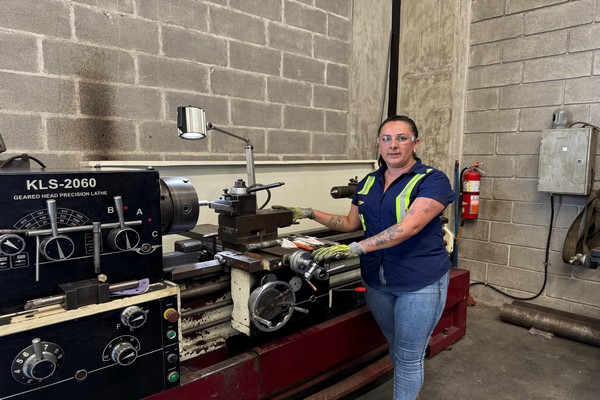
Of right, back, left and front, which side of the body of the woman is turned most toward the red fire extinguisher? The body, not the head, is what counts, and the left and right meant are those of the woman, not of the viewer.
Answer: back

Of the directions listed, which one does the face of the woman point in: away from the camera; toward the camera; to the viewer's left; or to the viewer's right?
toward the camera

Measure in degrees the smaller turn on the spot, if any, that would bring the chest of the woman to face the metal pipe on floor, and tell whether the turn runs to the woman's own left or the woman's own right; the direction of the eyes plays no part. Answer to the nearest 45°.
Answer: approximately 180°

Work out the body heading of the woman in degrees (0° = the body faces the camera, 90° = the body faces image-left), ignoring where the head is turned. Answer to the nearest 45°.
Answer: approximately 45°

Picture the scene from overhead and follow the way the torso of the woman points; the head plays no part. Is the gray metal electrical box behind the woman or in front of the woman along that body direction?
behind
